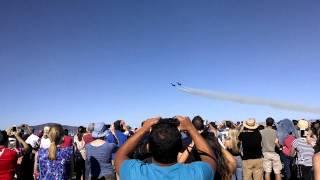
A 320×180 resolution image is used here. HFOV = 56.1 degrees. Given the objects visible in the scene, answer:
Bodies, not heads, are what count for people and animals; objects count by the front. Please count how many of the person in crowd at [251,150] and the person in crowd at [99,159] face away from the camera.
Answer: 2

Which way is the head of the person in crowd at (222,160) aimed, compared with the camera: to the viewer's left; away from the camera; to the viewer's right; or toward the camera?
away from the camera

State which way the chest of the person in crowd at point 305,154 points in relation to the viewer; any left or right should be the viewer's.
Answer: facing away from the viewer

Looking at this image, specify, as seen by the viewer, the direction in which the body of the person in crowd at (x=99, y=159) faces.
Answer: away from the camera

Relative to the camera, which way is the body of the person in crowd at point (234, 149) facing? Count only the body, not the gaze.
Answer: away from the camera

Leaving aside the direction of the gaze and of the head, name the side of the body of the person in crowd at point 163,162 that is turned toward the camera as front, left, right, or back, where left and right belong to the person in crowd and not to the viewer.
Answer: back

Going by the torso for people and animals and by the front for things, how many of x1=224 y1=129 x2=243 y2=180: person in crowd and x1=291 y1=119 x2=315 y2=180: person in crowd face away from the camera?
2

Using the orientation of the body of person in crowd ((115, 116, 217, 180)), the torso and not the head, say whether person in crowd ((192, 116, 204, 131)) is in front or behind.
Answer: in front

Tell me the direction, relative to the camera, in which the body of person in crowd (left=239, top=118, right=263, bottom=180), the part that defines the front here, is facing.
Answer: away from the camera
